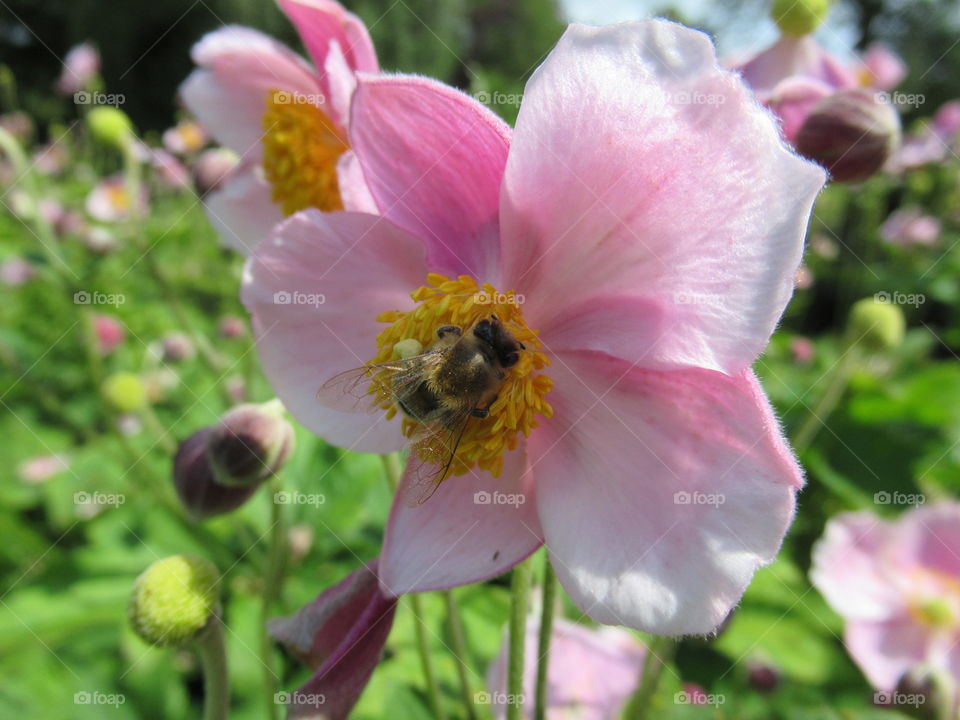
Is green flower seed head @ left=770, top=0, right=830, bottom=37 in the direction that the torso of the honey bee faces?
yes

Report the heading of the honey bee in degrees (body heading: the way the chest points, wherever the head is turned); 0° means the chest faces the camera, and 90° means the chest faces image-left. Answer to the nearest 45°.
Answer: approximately 225°
